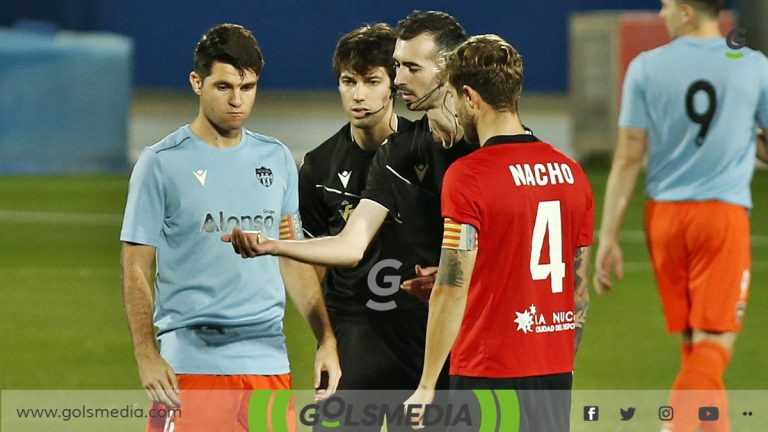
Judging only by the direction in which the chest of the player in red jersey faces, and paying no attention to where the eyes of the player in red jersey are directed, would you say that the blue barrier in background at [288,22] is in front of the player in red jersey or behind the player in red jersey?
in front

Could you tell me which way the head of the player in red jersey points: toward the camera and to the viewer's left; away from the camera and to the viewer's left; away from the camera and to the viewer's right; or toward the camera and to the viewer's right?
away from the camera and to the viewer's left

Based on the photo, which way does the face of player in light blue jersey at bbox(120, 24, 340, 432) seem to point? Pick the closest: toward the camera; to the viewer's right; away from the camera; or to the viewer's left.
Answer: toward the camera

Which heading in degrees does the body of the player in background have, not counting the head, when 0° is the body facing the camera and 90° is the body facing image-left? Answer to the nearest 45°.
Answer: approximately 180°

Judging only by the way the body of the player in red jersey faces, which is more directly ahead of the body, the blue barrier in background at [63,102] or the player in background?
the blue barrier in background

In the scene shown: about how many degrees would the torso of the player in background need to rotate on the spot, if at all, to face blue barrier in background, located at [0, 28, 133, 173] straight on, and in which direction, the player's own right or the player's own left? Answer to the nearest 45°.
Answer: approximately 45° to the player's own left

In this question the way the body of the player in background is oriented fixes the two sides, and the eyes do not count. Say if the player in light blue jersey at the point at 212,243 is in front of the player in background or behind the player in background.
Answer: behind

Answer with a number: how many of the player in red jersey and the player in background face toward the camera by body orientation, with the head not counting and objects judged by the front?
0

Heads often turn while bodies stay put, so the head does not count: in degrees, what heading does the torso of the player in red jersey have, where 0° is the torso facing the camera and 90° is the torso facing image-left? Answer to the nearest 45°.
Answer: approximately 135°
